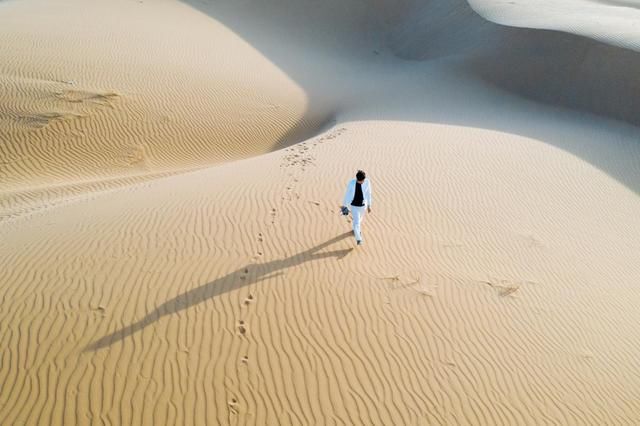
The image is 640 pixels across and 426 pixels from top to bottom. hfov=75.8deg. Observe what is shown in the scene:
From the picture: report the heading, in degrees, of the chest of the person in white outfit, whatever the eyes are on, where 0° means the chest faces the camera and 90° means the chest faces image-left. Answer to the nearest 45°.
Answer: approximately 0°
